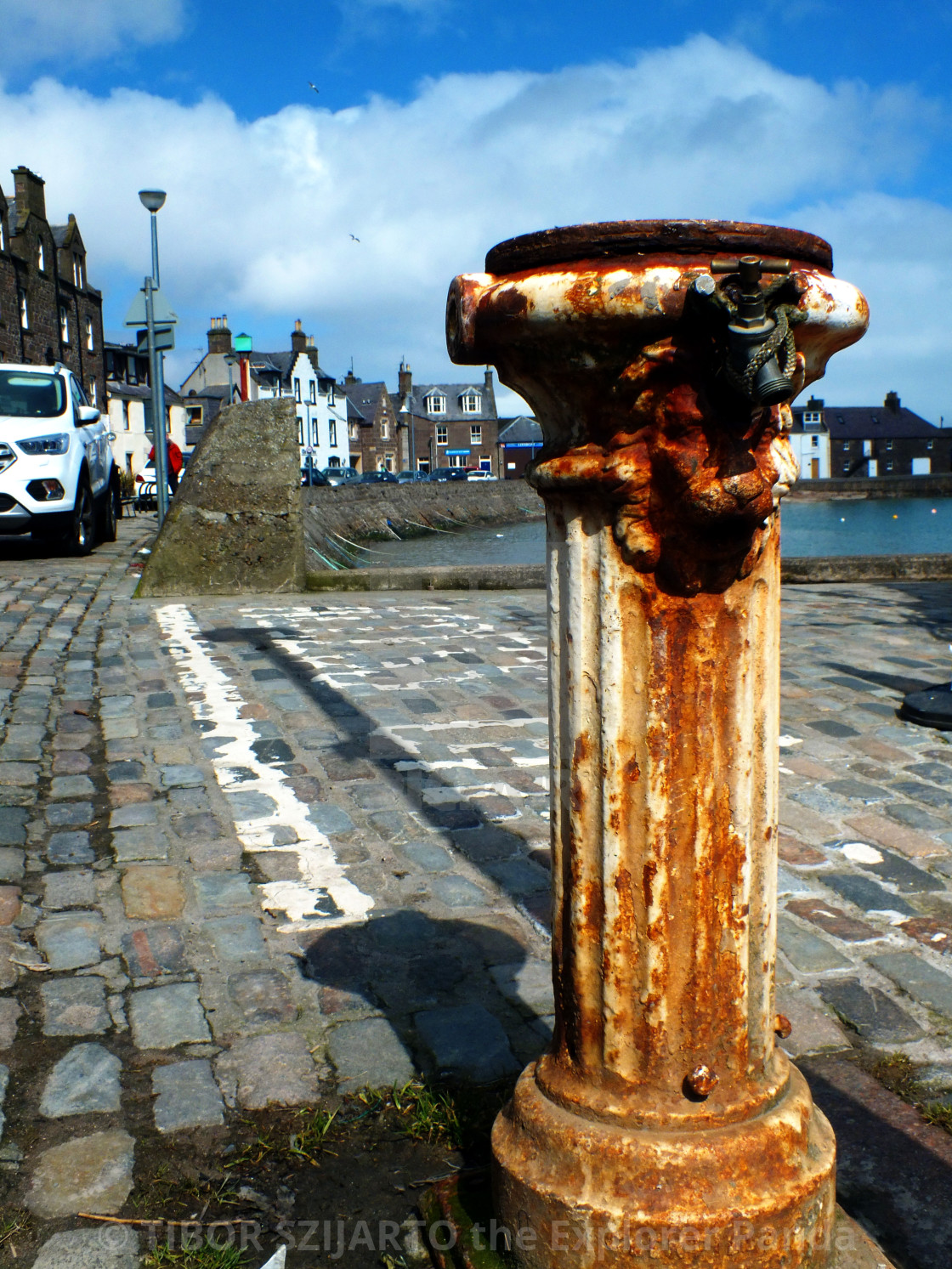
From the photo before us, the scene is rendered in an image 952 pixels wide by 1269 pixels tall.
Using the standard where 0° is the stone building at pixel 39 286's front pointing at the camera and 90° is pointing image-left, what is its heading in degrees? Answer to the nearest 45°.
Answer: approximately 315°

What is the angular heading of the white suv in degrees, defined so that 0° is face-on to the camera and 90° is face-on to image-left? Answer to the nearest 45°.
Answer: approximately 0°

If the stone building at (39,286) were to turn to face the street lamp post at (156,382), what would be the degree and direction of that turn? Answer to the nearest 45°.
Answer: approximately 45° to its right

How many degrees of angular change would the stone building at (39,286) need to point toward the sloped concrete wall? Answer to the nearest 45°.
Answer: approximately 45° to its right

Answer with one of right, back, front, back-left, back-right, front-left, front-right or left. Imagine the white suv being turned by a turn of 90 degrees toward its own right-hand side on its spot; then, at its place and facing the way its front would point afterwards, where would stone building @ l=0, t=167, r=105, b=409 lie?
right
